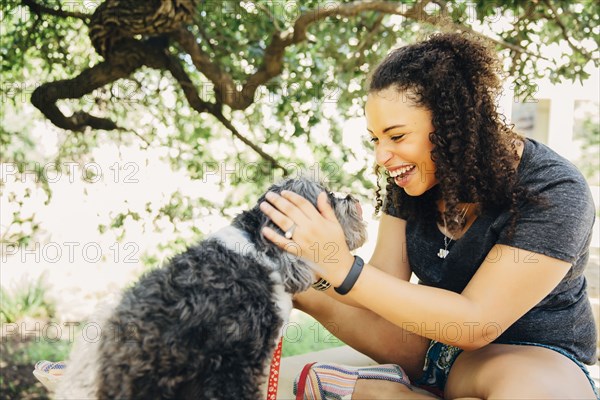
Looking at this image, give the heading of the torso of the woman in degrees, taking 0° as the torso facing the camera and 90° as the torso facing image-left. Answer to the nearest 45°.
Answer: approximately 45°

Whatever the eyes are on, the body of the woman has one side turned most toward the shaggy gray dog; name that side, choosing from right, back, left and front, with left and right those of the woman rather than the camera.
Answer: front
